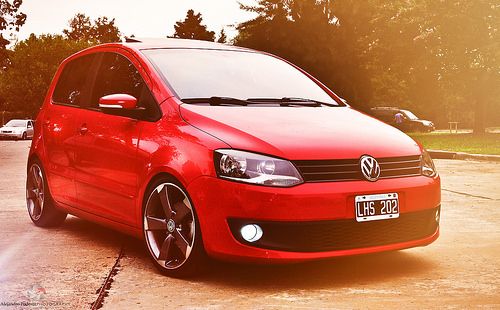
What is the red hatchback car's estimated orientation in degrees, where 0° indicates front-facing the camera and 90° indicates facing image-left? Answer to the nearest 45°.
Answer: approximately 315°

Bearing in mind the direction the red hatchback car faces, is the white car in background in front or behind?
behind

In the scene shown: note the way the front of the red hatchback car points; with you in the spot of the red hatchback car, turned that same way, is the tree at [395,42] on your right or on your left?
on your left

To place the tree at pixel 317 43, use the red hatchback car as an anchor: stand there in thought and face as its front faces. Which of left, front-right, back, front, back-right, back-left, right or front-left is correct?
back-left

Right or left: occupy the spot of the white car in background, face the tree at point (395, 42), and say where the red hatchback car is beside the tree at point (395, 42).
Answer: right
